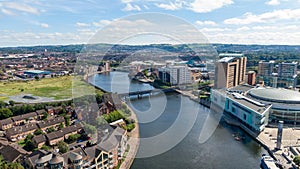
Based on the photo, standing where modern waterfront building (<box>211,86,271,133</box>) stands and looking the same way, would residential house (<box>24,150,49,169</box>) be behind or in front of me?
in front

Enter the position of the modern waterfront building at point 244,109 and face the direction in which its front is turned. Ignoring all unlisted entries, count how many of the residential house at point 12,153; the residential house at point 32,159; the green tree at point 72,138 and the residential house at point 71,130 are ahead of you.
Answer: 4

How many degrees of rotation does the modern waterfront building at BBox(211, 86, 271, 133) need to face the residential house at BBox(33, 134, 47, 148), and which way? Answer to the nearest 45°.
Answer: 0° — it already faces it

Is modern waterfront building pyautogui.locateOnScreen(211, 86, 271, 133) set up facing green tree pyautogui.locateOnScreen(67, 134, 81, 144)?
yes

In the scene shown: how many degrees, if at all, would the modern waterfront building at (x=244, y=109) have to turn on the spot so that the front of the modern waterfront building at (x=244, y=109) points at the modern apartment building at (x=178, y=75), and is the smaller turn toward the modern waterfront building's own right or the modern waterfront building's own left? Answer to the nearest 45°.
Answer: approximately 90° to the modern waterfront building's own right

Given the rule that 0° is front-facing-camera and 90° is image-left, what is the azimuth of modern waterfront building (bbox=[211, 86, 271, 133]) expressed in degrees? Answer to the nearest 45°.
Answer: approximately 45°

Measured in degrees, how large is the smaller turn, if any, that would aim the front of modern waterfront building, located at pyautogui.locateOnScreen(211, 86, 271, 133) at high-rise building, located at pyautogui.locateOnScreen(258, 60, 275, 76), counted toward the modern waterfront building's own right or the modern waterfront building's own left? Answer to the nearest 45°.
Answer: approximately 135° to the modern waterfront building's own right

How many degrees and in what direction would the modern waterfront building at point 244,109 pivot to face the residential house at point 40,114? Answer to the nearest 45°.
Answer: approximately 45° to its right

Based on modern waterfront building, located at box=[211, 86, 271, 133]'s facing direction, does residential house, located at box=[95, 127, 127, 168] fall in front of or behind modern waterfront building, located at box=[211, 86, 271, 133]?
in front

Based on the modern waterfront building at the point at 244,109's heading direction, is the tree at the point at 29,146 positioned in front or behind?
in front

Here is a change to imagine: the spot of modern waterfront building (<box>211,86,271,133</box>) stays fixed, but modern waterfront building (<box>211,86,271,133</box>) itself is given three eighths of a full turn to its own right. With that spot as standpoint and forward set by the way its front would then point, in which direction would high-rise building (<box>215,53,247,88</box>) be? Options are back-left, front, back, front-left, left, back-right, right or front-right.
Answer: front

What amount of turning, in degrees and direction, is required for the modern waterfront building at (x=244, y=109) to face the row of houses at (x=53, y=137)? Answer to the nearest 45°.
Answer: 0° — it already faces it
